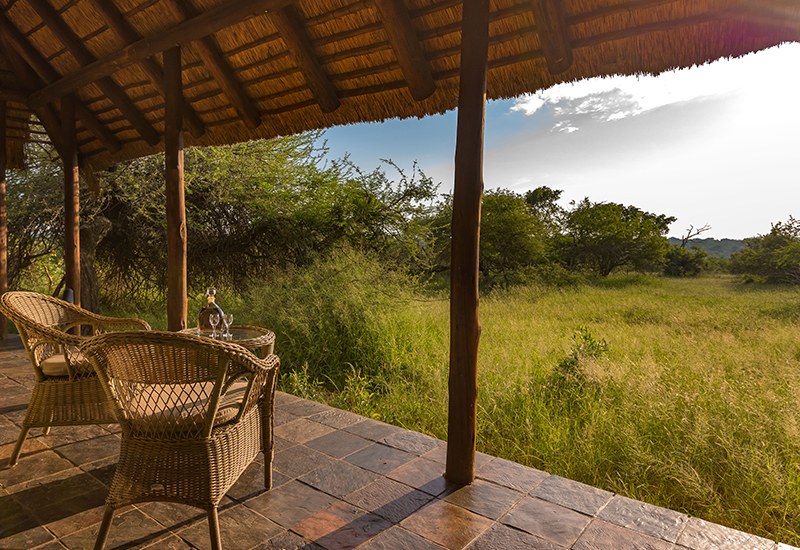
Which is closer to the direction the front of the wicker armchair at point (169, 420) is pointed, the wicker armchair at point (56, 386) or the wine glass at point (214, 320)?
the wine glass

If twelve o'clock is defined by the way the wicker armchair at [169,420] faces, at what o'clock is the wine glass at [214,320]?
The wine glass is roughly at 11 o'clock from the wicker armchair.

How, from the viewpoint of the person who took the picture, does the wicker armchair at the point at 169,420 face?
facing away from the viewer and to the right of the viewer

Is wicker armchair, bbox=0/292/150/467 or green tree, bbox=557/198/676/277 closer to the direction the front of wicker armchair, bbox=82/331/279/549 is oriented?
the green tree

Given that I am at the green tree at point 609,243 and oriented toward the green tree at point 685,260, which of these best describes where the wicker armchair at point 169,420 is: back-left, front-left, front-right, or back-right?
back-right

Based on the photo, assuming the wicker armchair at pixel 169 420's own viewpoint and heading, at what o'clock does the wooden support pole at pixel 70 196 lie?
The wooden support pole is roughly at 10 o'clock from the wicker armchair.

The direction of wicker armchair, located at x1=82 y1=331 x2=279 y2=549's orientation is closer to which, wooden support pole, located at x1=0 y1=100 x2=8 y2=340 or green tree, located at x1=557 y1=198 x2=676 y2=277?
the green tree

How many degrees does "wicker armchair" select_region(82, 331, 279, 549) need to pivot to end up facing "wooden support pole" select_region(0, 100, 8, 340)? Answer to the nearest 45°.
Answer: approximately 45° to its left

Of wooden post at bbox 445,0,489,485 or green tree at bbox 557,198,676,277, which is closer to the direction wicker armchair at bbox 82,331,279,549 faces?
the green tree

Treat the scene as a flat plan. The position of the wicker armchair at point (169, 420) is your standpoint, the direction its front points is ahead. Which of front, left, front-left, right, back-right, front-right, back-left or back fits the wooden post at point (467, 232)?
front-right

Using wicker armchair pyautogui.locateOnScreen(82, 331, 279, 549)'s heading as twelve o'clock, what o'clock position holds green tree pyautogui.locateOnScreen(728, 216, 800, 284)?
The green tree is roughly at 1 o'clock from the wicker armchair.

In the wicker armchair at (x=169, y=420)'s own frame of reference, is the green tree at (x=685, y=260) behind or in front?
in front

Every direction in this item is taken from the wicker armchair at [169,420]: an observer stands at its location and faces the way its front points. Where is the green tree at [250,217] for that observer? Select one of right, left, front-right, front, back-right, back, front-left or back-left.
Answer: front-left

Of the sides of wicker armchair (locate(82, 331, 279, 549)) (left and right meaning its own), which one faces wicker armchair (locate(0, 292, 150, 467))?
left
